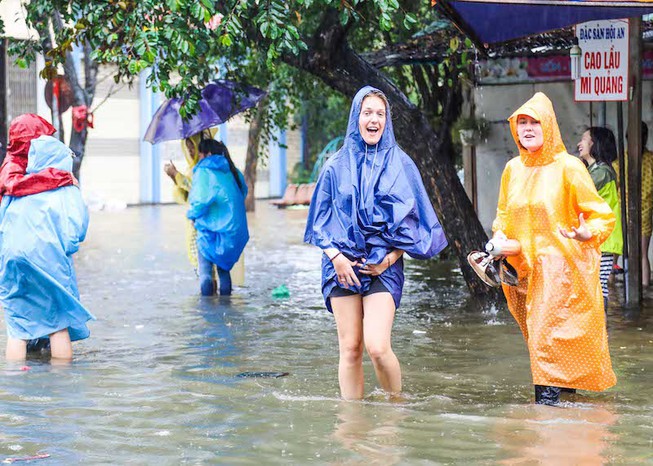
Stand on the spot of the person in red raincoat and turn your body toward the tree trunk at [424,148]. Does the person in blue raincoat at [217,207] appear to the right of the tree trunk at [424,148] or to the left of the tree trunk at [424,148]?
left

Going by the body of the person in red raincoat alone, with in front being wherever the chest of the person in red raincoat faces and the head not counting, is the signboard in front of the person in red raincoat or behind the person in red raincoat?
in front

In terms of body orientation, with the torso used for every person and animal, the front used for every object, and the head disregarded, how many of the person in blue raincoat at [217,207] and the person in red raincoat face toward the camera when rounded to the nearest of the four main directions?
0

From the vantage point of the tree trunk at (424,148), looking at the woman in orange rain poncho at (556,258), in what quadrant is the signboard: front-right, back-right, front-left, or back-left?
front-left

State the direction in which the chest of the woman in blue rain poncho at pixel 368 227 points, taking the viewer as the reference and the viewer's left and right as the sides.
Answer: facing the viewer

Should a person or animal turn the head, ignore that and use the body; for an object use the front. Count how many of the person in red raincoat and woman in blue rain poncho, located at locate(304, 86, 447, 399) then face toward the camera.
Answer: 1

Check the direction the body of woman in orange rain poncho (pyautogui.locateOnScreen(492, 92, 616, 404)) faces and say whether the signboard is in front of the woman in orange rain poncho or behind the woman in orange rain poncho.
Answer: behind

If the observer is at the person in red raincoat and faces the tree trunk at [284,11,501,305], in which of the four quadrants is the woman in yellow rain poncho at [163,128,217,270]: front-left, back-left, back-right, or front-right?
front-left

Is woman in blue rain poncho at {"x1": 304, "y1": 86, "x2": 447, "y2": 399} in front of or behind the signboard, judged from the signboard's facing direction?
in front

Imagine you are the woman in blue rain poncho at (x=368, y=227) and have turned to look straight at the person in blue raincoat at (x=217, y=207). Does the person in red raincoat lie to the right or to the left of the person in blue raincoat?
left

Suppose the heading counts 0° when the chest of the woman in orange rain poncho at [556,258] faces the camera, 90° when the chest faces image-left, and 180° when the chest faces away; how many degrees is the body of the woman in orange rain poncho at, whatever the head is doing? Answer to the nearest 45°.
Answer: approximately 45°

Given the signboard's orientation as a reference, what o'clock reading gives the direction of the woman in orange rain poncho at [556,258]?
The woman in orange rain poncho is roughly at 12 o'clock from the signboard.

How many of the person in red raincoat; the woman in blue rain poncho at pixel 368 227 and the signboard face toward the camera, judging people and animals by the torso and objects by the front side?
2

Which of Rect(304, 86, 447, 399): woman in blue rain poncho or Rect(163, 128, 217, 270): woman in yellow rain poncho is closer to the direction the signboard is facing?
the woman in blue rain poncho

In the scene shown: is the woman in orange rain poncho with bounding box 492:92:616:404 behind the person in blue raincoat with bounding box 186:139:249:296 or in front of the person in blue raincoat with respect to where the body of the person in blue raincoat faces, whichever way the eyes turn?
behind
